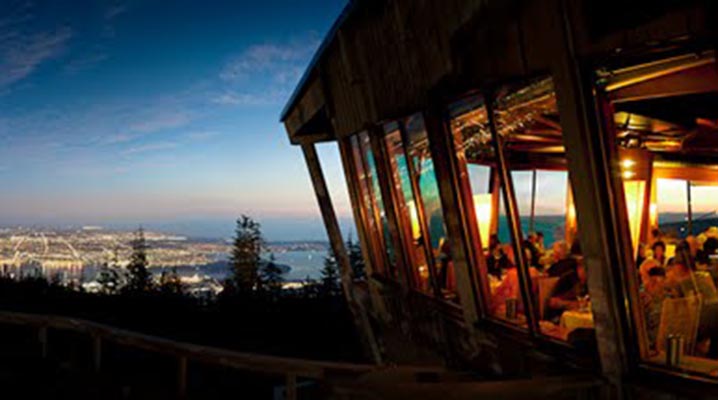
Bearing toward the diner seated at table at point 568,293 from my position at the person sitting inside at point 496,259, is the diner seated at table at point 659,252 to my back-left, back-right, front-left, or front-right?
front-left

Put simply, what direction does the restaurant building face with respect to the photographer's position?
facing the viewer and to the left of the viewer

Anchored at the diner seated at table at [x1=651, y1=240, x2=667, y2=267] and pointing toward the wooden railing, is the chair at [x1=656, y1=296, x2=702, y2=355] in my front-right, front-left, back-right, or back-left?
front-left
